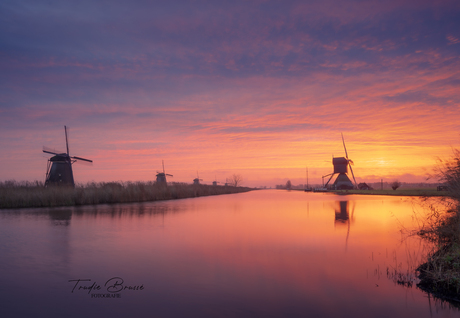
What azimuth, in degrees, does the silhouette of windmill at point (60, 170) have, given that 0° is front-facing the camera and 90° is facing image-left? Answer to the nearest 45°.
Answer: approximately 315°
